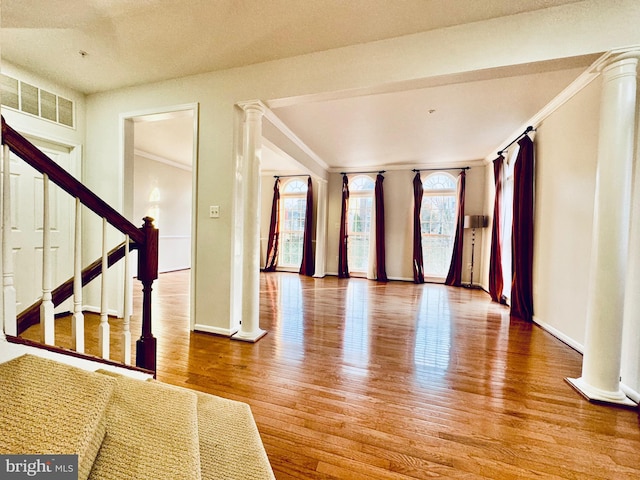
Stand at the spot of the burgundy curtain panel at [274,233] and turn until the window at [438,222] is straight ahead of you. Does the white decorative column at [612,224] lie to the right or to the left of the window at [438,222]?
right

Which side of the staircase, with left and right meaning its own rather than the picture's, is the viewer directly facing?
right

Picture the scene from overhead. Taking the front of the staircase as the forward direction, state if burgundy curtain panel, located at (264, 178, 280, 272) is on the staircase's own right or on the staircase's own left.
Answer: on the staircase's own left

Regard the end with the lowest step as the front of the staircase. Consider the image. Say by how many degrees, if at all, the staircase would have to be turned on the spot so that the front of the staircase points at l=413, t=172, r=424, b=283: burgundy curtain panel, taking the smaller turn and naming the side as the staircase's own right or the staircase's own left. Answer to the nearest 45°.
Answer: approximately 45° to the staircase's own left

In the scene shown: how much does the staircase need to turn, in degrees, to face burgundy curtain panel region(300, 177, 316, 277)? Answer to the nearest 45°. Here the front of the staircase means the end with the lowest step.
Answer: approximately 45° to its left

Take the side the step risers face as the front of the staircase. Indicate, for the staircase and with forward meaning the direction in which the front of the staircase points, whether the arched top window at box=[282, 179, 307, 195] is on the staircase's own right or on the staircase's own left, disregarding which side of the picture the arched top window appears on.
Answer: on the staircase's own left

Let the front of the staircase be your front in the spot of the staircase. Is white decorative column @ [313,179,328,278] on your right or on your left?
on your left
